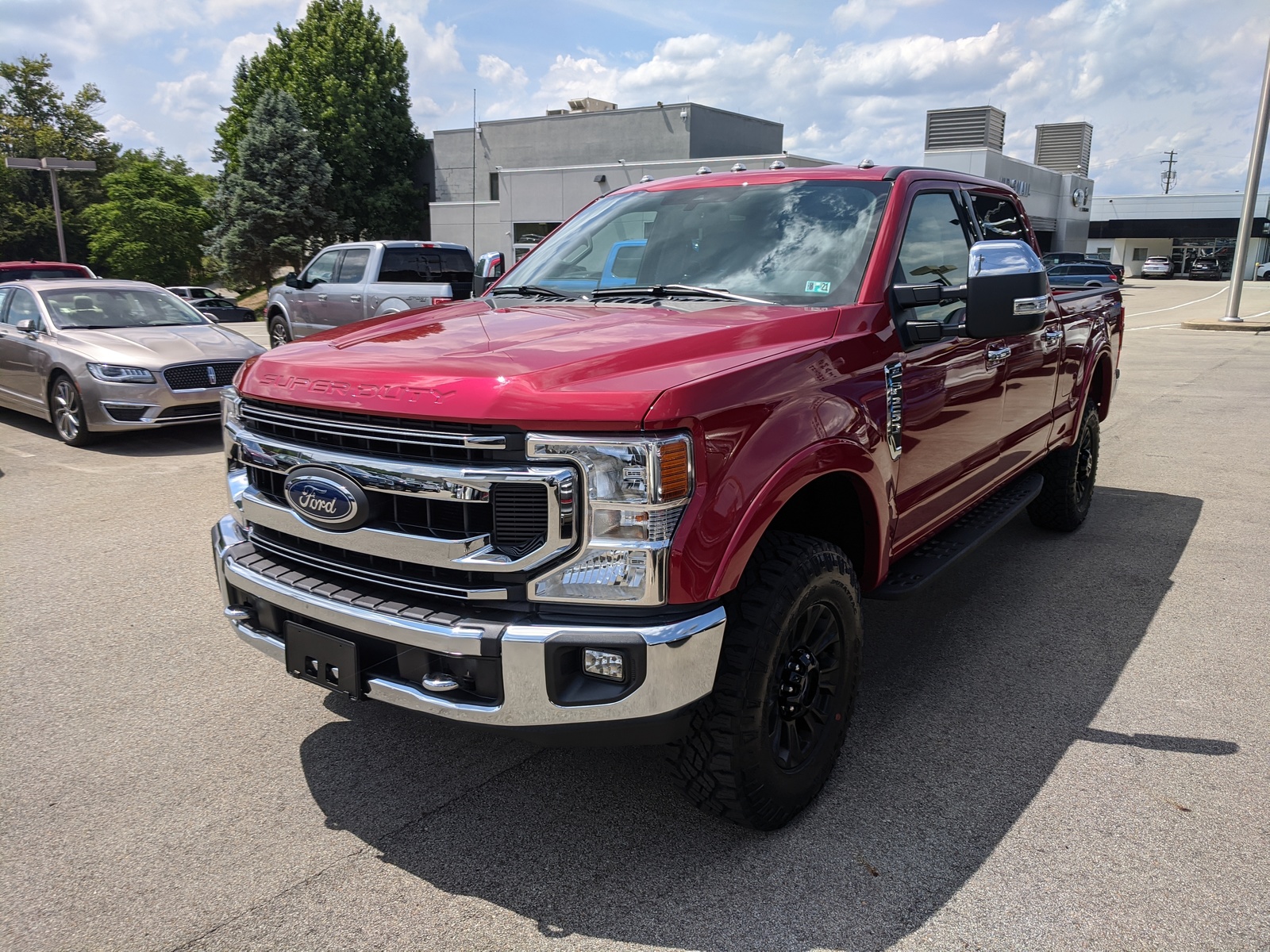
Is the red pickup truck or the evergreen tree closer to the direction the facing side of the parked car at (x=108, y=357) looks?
the red pickup truck

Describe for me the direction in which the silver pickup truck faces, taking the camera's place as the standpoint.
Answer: facing away from the viewer and to the left of the viewer

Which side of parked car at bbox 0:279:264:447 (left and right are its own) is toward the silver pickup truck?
left

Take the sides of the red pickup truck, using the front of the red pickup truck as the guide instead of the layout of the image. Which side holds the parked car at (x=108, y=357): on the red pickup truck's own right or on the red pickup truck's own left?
on the red pickup truck's own right

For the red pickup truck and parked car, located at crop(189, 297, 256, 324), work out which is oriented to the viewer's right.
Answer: the parked car

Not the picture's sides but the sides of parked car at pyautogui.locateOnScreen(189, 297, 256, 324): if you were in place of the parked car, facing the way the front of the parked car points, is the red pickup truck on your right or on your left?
on your right

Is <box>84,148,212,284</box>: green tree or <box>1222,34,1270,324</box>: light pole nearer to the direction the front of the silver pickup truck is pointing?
the green tree

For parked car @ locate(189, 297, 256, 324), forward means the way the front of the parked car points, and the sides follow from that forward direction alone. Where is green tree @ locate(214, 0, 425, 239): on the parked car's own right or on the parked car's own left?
on the parked car's own left

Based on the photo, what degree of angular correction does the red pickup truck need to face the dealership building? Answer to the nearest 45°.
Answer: approximately 135° to its right

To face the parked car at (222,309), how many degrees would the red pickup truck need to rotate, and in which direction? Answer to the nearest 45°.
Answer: approximately 90° to its right

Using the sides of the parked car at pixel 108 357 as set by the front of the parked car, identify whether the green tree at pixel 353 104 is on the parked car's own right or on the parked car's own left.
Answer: on the parked car's own left

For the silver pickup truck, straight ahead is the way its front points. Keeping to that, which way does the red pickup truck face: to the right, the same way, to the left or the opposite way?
to the left

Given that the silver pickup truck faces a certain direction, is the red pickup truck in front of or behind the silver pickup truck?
behind
